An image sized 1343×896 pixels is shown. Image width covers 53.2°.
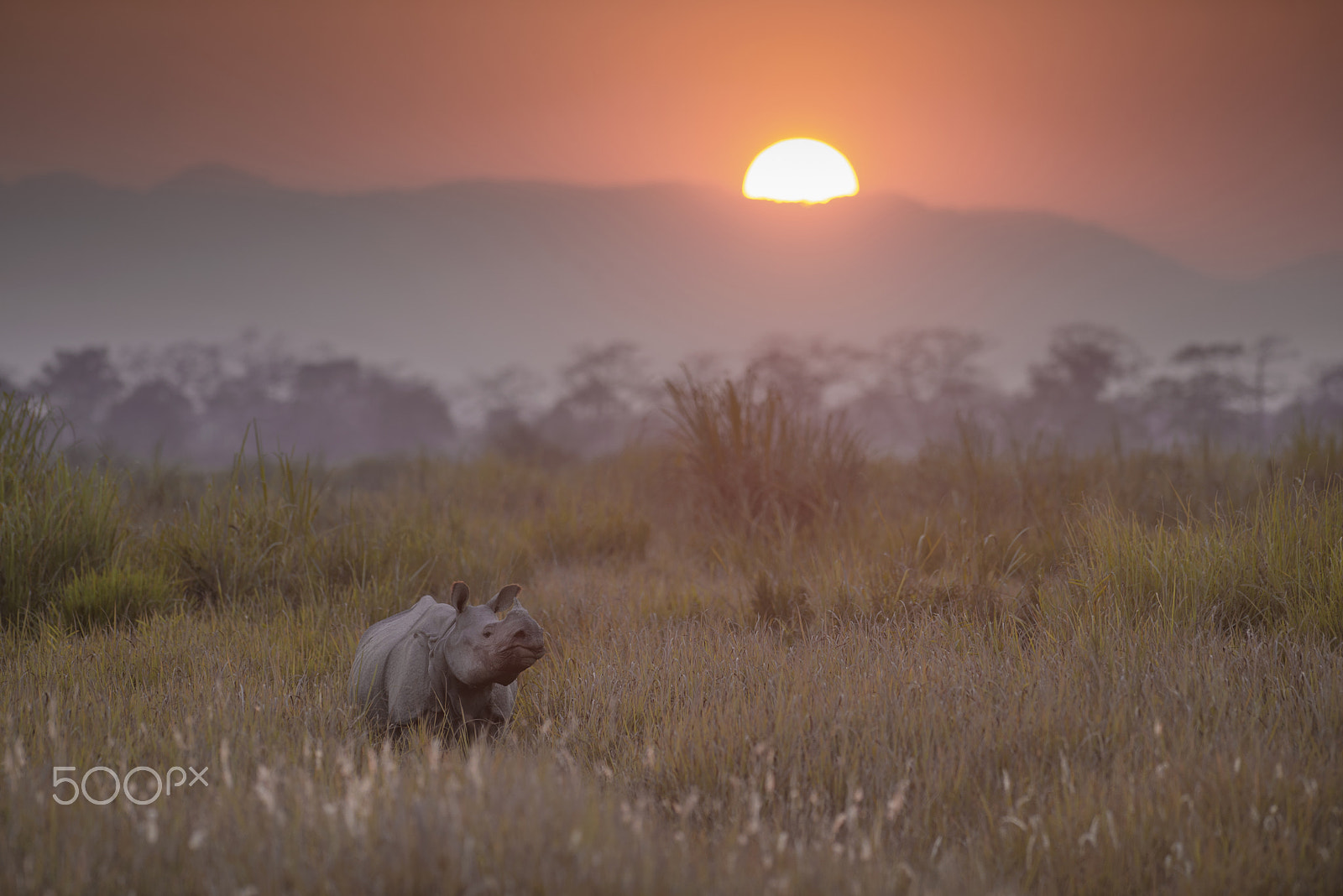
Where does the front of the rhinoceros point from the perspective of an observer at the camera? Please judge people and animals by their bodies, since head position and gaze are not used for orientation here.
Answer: facing the viewer and to the right of the viewer

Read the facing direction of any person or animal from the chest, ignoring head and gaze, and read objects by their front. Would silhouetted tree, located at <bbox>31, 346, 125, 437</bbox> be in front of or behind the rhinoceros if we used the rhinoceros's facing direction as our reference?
behind
